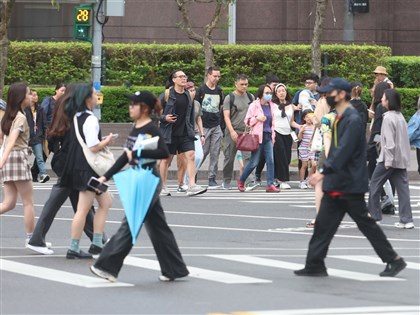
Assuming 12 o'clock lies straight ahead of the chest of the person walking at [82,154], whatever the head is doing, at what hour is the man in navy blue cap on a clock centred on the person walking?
The man in navy blue cap is roughly at 1 o'clock from the person walking.

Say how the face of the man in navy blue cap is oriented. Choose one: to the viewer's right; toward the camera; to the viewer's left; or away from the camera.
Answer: to the viewer's left

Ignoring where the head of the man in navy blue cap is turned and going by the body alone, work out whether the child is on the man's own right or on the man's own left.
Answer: on the man's own right

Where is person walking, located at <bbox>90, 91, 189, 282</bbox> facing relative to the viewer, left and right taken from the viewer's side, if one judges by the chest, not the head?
facing to the left of the viewer

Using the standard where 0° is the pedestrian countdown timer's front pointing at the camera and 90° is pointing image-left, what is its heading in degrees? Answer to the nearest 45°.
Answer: approximately 0°

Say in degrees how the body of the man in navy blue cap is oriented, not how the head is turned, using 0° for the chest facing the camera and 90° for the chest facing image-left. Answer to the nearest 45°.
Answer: approximately 90°

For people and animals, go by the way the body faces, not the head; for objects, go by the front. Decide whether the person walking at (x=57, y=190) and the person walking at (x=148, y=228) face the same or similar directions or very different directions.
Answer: very different directions
